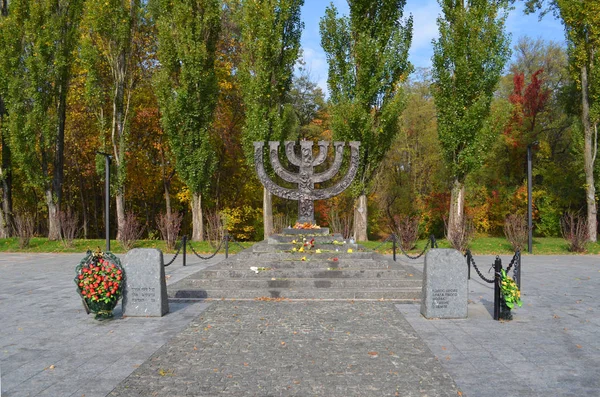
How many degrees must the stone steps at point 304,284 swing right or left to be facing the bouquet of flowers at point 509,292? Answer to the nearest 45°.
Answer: approximately 45° to its left

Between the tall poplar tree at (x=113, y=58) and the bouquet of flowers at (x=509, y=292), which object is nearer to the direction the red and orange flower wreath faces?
the bouquet of flowers

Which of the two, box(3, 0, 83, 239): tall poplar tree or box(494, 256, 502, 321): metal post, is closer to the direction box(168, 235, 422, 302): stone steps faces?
the metal post

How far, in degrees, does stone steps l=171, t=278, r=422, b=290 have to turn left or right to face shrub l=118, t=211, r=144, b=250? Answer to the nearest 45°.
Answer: approximately 135° to its right

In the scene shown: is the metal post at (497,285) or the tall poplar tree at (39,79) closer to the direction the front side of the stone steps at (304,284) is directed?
the metal post

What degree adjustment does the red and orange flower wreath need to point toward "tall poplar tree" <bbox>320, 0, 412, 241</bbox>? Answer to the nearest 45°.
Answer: approximately 135° to its left

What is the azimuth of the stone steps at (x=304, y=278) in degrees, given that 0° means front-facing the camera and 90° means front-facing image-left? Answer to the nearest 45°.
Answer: approximately 0°

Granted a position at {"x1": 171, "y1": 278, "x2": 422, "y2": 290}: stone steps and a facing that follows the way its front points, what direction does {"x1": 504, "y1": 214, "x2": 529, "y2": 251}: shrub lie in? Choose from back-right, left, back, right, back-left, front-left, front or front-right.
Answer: back-left

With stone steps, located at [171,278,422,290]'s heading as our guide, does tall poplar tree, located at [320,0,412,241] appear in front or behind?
behind

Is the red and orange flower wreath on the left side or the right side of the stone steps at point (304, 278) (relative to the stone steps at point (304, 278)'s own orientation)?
on its right
